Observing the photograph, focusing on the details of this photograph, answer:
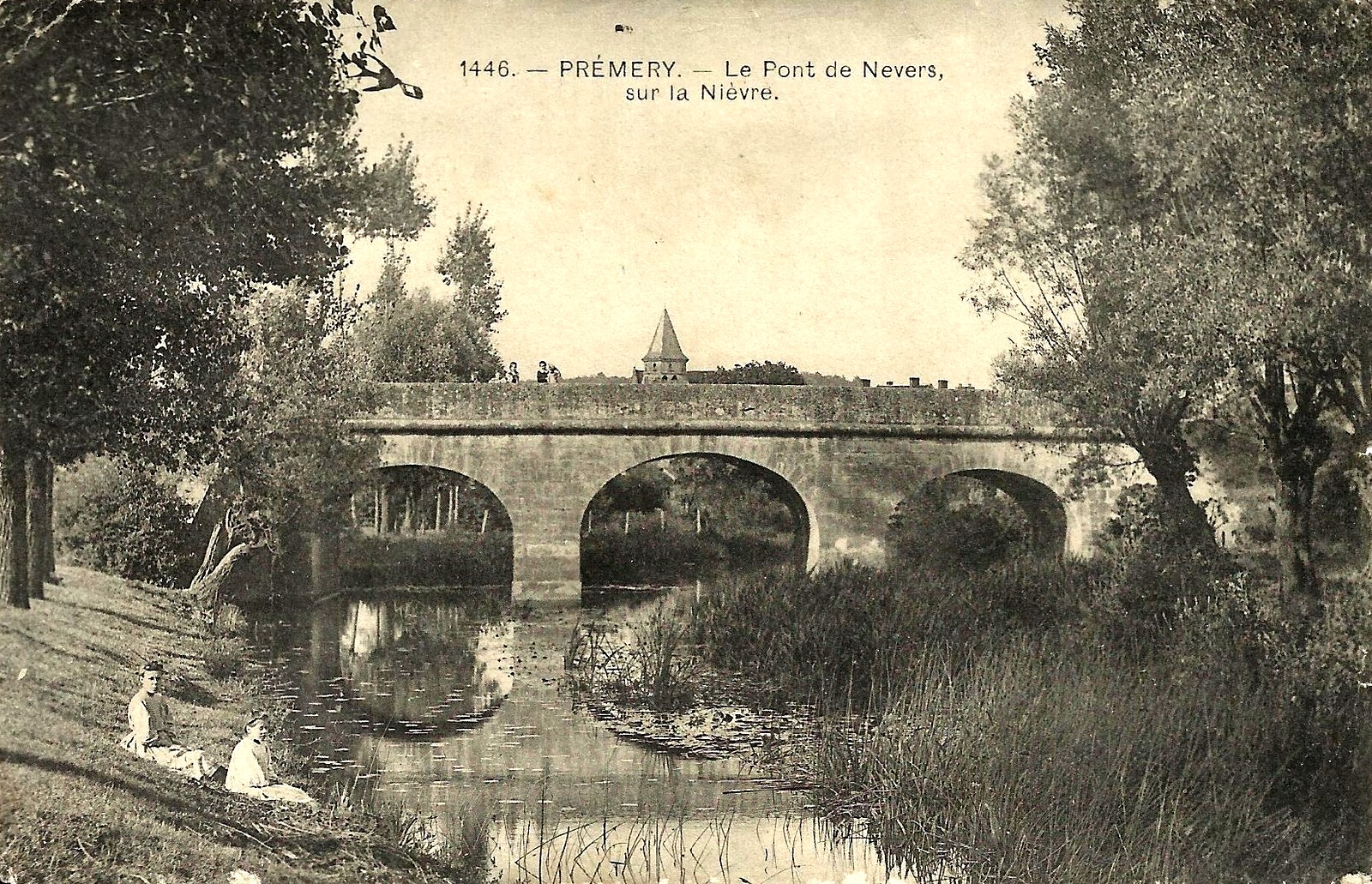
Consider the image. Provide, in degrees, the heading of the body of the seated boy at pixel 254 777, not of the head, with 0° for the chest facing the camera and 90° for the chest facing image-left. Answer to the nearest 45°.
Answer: approximately 315°

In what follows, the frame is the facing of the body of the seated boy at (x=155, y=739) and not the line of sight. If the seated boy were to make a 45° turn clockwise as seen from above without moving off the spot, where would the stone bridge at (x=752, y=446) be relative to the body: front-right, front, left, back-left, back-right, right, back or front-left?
back-left

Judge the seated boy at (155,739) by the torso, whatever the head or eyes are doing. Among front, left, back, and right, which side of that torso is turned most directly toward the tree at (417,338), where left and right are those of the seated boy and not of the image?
left

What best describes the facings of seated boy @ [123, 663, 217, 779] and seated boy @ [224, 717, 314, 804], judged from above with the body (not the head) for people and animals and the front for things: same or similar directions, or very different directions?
same or similar directions

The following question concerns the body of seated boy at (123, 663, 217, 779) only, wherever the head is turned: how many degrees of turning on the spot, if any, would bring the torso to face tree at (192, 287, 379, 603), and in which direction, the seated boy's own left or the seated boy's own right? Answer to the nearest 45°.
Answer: approximately 135° to the seated boy's own left

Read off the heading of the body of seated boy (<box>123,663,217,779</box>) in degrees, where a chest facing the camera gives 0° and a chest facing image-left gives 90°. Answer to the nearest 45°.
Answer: approximately 315°

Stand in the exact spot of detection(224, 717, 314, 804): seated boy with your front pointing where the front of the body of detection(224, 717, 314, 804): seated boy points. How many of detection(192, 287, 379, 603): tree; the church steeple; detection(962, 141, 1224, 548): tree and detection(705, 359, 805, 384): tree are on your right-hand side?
0

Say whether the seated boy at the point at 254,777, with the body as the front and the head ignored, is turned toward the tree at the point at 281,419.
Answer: no

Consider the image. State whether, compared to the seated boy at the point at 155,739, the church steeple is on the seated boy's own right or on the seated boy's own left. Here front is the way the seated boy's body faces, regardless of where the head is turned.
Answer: on the seated boy's own left

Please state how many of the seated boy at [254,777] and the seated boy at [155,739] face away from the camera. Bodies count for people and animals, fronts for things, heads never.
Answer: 0

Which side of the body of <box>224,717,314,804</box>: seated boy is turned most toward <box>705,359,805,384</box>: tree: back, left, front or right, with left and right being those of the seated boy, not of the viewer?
left
